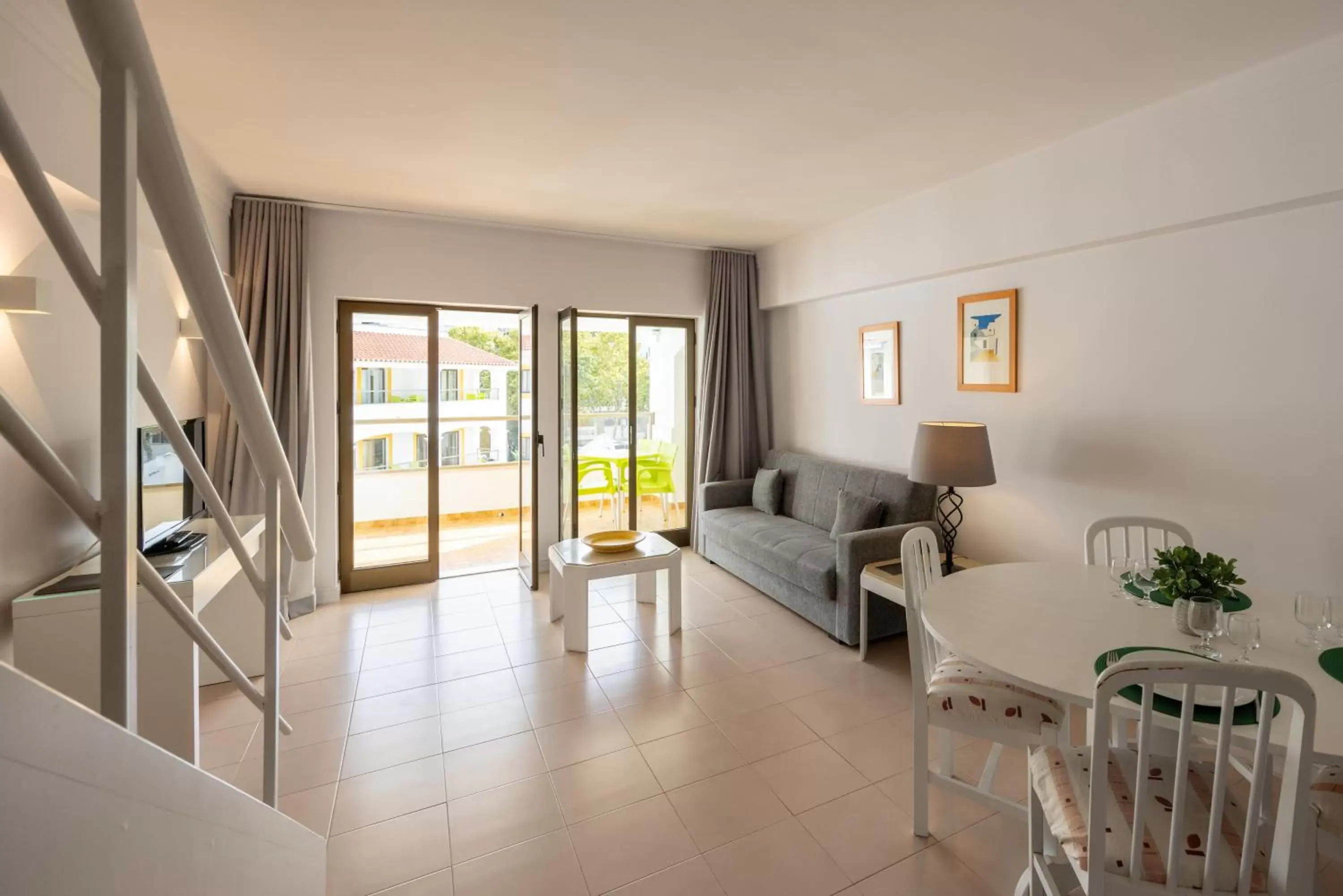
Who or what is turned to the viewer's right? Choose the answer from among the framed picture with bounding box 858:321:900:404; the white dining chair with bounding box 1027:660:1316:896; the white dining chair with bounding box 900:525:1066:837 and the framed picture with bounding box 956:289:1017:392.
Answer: the white dining chair with bounding box 900:525:1066:837

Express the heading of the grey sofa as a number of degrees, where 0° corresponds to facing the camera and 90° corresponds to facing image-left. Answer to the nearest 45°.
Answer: approximately 45°

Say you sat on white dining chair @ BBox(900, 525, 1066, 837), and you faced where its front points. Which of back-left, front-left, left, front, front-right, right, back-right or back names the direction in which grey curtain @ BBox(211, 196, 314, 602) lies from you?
back

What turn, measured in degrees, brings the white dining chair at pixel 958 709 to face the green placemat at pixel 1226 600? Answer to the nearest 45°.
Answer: approximately 45° to its left

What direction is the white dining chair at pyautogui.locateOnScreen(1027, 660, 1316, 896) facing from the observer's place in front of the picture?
facing away from the viewer and to the left of the viewer

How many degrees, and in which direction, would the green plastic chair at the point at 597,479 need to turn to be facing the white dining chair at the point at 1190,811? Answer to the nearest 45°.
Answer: approximately 135° to its right

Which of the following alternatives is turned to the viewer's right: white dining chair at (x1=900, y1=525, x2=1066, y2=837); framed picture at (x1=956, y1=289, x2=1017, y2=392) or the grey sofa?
the white dining chair

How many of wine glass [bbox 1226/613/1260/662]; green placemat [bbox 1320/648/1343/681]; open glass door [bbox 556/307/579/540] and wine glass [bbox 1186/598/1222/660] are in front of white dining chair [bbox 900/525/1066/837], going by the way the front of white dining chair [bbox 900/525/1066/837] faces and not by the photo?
3

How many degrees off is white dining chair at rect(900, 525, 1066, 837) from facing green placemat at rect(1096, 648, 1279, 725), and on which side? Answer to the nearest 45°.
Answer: approximately 45° to its right

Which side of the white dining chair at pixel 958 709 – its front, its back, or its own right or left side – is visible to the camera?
right

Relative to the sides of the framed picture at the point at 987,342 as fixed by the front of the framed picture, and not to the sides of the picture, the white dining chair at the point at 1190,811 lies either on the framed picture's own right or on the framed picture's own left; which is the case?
on the framed picture's own left

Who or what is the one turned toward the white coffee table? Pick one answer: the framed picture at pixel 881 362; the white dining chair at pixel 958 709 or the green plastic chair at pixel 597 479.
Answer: the framed picture

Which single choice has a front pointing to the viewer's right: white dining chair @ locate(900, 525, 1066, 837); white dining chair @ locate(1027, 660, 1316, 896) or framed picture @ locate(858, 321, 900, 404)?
white dining chair @ locate(900, 525, 1066, 837)
